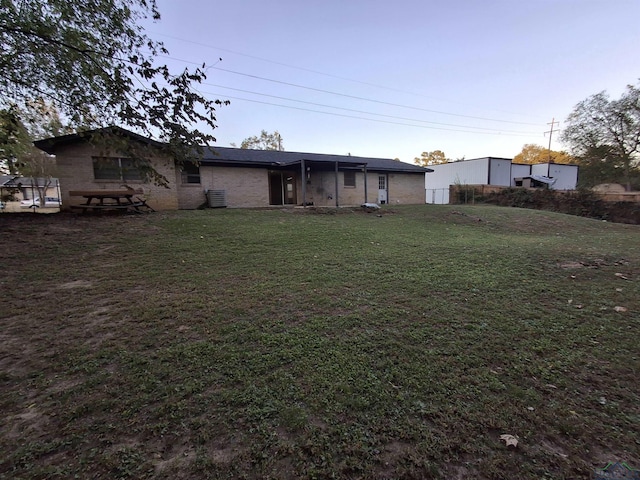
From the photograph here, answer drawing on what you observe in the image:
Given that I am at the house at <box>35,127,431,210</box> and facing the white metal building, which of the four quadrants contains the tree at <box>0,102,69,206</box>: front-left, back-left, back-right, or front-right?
back-left

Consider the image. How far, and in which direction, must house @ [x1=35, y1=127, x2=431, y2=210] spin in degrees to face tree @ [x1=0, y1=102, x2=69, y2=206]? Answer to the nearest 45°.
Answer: approximately 135° to its left

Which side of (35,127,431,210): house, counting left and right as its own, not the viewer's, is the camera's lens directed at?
back

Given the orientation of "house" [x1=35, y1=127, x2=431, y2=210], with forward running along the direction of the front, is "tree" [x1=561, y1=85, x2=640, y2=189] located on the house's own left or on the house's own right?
on the house's own right

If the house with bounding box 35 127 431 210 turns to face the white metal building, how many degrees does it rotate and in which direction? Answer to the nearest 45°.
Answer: approximately 90° to its right
